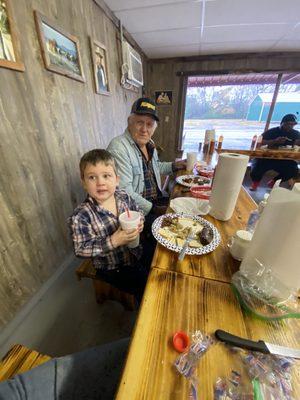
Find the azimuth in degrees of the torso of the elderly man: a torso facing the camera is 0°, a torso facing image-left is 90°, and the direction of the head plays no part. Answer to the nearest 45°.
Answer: approximately 315°

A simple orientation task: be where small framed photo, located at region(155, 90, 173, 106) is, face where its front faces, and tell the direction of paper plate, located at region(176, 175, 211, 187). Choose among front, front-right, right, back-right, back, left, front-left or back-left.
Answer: front

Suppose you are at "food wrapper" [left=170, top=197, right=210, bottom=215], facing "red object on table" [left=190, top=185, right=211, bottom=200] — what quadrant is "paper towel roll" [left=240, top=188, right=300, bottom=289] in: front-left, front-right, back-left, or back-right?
back-right

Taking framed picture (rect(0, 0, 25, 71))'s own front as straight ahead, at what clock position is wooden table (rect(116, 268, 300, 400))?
The wooden table is roughly at 1 o'clock from the framed picture.

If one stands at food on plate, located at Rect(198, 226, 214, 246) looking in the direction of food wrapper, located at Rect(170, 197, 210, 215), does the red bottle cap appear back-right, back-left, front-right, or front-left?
back-left

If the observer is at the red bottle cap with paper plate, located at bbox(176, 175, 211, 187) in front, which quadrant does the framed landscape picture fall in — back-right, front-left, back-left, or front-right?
front-left

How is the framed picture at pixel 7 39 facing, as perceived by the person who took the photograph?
facing the viewer and to the right of the viewer

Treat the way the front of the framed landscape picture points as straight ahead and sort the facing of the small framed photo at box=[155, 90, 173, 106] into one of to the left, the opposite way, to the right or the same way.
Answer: to the right

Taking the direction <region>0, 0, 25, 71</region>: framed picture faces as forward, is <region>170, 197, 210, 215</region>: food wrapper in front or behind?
in front

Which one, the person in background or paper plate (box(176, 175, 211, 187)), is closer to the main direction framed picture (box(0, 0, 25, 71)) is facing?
the paper plate

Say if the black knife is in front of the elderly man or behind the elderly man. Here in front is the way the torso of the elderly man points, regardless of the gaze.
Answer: in front

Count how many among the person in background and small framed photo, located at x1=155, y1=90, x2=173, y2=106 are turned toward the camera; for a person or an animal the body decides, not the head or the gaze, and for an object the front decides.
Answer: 2

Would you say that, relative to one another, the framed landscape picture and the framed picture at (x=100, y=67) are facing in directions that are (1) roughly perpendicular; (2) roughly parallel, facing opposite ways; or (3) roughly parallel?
roughly parallel

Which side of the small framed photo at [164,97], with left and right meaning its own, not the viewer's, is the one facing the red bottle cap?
front

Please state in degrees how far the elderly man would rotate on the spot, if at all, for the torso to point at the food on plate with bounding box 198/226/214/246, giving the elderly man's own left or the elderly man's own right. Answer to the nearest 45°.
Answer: approximately 45° to the elderly man's own right

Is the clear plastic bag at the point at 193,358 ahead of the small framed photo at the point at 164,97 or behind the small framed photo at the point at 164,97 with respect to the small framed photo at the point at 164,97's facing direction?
ahead

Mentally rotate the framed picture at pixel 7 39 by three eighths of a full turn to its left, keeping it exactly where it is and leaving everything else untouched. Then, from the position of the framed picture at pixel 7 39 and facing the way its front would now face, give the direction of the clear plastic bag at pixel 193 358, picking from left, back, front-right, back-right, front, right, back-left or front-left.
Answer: back

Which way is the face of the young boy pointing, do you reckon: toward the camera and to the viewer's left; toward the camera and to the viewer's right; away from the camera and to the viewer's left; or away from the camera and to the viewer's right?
toward the camera and to the viewer's left
